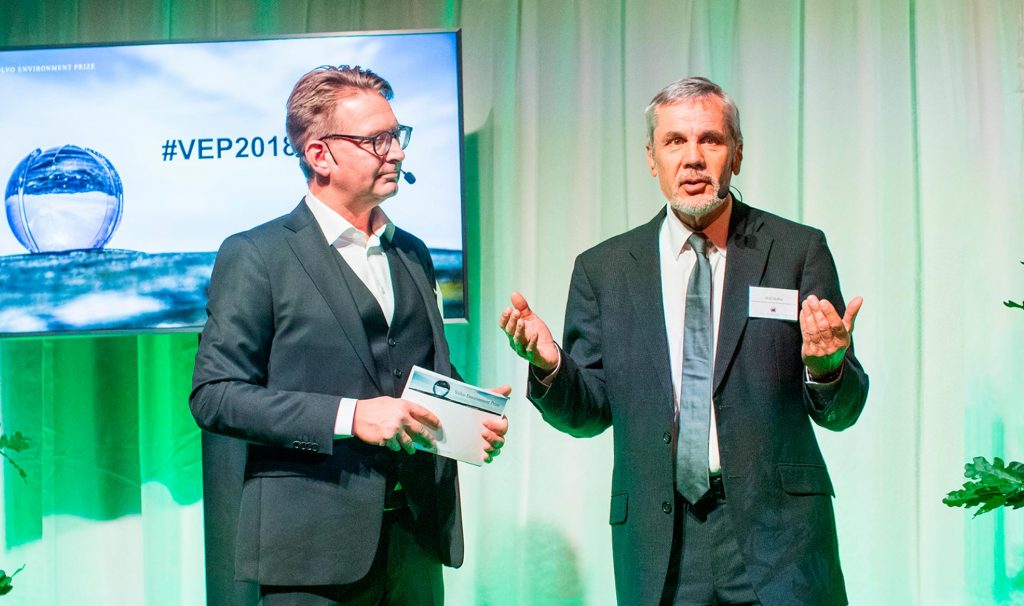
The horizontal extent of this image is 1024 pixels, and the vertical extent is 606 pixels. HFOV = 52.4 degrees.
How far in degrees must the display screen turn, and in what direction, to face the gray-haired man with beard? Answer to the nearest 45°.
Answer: approximately 45° to its left

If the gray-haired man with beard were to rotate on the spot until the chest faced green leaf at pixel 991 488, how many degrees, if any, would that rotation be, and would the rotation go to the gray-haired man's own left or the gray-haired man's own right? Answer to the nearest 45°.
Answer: approximately 90° to the gray-haired man's own left

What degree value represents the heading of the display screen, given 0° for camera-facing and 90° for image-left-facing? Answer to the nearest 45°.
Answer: approximately 0°

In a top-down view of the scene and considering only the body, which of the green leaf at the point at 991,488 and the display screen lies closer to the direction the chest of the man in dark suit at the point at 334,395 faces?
the green leaf

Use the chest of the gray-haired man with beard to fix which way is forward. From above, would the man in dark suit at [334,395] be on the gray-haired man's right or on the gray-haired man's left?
on the gray-haired man's right

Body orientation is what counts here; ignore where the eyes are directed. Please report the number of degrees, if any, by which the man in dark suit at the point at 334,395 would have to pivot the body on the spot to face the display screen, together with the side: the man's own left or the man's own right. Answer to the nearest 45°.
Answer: approximately 135° to the man's own left

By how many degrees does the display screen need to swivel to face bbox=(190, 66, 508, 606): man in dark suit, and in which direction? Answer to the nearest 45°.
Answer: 0° — it already faces them

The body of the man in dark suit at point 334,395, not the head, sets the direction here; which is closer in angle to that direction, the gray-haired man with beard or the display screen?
the gray-haired man with beard

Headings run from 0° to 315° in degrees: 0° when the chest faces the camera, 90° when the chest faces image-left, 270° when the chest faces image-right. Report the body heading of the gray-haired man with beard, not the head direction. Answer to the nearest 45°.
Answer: approximately 0°

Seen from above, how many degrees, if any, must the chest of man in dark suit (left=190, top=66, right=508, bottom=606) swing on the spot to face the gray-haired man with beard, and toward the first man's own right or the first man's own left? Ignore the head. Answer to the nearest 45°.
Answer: approximately 45° to the first man's own left

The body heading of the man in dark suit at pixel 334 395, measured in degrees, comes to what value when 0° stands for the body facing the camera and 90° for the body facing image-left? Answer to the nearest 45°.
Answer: approximately 315°

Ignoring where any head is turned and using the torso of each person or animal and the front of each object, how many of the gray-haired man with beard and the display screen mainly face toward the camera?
2

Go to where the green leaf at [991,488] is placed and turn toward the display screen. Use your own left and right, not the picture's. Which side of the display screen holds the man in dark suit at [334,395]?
left
